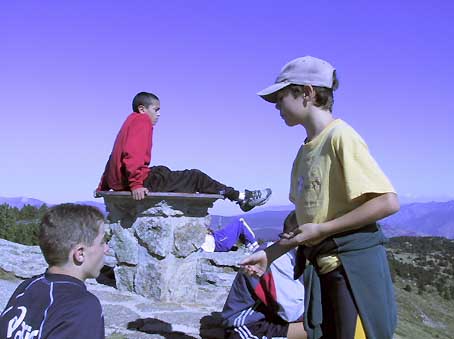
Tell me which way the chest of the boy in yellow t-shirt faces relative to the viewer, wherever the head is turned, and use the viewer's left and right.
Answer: facing the viewer and to the left of the viewer

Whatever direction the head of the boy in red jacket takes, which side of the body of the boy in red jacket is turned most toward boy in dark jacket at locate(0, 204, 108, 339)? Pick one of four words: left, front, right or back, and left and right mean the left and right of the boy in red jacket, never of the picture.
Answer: right

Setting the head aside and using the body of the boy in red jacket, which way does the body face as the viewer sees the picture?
to the viewer's right

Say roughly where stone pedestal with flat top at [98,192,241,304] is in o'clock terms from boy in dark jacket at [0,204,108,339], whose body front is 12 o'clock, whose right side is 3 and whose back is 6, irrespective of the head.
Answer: The stone pedestal with flat top is roughly at 11 o'clock from the boy in dark jacket.

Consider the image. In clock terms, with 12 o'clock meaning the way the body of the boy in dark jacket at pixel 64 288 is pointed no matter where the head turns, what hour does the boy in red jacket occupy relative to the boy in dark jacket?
The boy in red jacket is roughly at 11 o'clock from the boy in dark jacket.

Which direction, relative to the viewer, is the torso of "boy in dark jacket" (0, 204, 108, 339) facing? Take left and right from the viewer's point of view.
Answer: facing away from the viewer and to the right of the viewer

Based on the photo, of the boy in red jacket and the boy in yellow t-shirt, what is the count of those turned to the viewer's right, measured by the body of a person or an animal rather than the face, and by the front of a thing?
1

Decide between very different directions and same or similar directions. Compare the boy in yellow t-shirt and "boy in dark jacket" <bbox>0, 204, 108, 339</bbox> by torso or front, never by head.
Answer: very different directions

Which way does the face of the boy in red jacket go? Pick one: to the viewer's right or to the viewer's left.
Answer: to the viewer's right

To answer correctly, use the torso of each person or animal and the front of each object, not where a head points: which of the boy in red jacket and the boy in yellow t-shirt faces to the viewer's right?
the boy in red jacket

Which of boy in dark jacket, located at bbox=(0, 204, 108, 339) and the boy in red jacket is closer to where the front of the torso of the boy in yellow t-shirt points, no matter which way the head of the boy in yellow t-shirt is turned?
the boy in dark jacket

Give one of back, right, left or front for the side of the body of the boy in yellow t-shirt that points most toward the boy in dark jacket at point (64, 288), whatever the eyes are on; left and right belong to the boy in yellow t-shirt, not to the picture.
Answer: front
